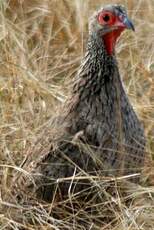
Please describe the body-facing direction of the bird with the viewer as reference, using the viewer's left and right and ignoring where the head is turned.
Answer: facing the viewer and to the right of the viewer
